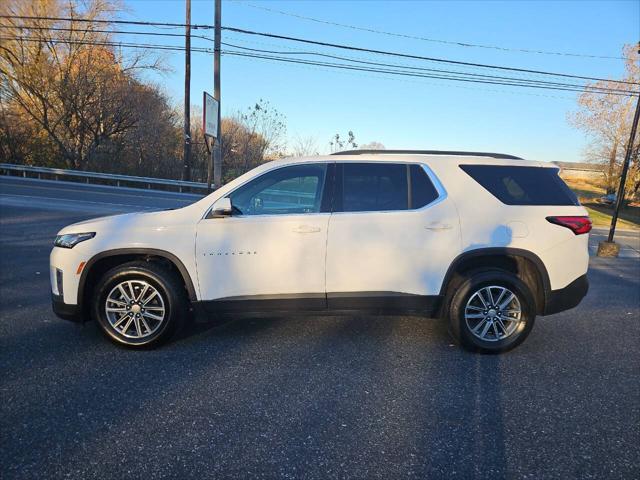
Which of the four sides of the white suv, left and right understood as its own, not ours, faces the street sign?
right

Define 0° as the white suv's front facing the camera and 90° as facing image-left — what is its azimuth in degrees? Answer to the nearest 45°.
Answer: approximately 90°

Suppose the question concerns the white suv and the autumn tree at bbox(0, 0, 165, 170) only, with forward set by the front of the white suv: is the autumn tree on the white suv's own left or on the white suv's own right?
on the white suv's own right

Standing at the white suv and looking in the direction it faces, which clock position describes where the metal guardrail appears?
The metal guardrail is roughly at 2 o'clock from the white suv.
